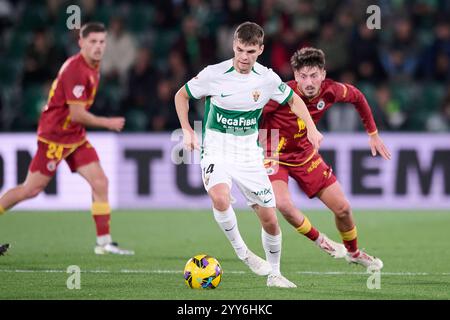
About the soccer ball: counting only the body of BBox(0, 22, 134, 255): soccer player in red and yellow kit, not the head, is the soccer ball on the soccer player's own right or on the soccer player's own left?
on the soccer player's own right

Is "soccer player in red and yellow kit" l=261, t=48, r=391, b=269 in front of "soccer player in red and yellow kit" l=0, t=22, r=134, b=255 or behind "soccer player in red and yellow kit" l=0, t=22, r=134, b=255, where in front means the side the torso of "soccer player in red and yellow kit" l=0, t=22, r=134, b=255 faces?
in front

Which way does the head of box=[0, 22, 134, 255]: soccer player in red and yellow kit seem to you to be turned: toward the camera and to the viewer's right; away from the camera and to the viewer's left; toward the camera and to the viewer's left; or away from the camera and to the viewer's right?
toward the camera and to the viewer's right

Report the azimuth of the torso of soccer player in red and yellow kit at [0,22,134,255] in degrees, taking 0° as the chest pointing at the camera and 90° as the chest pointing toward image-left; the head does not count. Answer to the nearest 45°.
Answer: approximately 270°

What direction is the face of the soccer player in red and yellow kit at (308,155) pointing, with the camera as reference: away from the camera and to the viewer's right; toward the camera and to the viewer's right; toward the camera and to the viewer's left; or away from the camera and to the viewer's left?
toward the camera and to the viewer's left

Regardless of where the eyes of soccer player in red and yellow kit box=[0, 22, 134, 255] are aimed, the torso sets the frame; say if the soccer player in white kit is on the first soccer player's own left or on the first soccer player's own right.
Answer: on the first soccer player's own right
